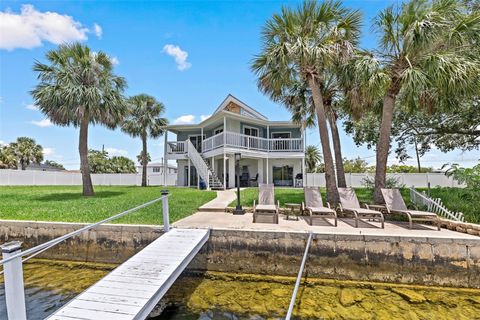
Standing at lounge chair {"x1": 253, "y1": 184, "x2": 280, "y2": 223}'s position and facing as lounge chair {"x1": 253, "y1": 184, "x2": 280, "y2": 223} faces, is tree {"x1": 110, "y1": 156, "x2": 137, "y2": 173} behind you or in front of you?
behind

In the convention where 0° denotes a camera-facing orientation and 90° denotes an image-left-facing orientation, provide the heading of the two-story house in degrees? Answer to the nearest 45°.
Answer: approximately 0°

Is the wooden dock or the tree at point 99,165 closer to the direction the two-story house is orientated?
the wooden dock

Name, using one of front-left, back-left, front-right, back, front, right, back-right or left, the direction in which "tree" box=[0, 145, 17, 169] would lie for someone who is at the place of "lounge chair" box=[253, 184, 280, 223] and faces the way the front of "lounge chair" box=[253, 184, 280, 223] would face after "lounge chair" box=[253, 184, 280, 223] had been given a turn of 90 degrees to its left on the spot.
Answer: back-left

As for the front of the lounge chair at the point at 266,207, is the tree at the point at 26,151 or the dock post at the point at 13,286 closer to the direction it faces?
the dock post

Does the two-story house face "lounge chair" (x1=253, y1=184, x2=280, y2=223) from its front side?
yes

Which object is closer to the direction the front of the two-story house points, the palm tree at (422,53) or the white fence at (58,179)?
the palm tree

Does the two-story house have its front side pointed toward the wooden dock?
yes

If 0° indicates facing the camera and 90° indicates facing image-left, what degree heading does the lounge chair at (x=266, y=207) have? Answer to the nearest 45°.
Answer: approximately 0°

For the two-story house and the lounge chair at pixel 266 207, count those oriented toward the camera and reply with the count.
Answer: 2

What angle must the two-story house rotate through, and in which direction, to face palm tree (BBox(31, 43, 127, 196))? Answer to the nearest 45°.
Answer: approximately 45° to its right

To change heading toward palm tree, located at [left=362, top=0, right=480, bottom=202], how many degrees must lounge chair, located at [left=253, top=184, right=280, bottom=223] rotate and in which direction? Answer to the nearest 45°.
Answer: approximately 90° to its left

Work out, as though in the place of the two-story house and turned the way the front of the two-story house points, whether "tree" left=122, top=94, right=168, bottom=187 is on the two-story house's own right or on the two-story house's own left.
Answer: on the two-story house's own right
